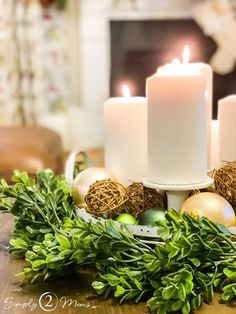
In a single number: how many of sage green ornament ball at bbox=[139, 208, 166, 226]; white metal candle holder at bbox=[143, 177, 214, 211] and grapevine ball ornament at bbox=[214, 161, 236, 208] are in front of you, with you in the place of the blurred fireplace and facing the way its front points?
3

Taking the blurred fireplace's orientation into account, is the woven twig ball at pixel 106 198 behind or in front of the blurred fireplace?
in front

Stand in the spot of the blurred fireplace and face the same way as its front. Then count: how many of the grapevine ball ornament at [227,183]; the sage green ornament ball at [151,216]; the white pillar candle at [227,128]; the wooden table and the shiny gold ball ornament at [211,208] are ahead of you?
5

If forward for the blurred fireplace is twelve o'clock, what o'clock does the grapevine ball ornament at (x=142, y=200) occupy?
The grapevine ball ornament is roughly at 12 o'clock from the blurred fireplace.

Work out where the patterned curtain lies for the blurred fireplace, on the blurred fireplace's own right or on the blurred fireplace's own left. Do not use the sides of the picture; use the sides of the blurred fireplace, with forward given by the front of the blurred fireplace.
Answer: on the blurred fireplace's own right

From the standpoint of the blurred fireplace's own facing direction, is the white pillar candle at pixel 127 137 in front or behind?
in front

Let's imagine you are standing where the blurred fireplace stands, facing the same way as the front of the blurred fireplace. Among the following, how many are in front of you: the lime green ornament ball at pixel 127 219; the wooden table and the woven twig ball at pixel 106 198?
3

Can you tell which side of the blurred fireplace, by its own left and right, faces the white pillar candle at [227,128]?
front

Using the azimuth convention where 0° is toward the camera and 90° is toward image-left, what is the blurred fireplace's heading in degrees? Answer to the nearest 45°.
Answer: approximately 0°

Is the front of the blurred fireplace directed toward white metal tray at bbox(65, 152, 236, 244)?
yes

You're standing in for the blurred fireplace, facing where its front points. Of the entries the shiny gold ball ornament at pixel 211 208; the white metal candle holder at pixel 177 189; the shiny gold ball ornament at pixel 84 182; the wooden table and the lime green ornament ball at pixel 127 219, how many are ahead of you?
5

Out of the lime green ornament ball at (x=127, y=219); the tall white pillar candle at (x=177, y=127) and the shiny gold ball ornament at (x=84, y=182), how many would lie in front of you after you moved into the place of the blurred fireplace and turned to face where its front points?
3
